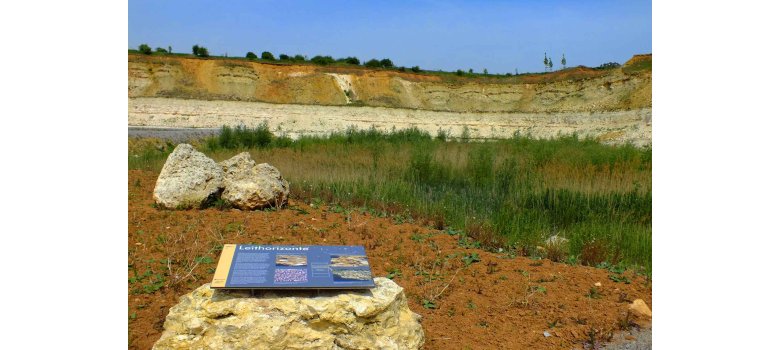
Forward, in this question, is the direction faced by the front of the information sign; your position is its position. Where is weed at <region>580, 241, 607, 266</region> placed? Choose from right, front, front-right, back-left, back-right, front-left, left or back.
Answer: back-left

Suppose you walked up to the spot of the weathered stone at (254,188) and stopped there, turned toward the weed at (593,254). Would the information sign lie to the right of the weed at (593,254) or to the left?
right

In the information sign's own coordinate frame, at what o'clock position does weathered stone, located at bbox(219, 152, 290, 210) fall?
The weathered stone is roughly at 6 o'clock from the information sign.

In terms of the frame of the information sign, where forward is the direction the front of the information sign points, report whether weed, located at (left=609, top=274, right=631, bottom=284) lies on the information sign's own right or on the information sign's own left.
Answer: on the information sign's own left

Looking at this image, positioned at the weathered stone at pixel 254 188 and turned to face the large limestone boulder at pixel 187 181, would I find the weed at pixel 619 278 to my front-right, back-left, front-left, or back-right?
back-left

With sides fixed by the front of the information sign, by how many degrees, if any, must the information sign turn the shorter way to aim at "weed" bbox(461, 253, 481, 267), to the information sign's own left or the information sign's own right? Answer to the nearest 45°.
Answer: approximately 135° to the information sign's own left

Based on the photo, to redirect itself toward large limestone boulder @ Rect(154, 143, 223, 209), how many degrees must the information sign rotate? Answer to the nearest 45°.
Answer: approximately 180°

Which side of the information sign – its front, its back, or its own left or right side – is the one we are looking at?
front

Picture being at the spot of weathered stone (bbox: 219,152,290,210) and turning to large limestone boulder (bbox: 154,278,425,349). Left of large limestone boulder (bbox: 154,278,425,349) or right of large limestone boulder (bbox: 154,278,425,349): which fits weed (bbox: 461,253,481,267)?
left
